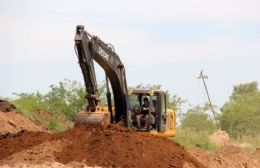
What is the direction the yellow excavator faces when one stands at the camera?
facing the viewer and to the left of the viewer

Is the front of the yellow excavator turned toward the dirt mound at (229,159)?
no

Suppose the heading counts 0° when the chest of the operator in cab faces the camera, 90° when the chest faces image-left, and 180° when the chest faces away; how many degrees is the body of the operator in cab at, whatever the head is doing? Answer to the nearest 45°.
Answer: approximately 45°

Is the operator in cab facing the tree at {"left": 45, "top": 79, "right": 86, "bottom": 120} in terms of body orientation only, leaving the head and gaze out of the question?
no

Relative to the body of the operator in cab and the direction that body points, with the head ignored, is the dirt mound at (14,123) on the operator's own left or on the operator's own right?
on the operator's own right

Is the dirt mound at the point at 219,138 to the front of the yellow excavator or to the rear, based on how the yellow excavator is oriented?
to the rear

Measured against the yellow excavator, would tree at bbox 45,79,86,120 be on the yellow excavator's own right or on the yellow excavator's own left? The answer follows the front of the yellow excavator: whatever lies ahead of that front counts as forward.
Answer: on the yellow excavator's own right
